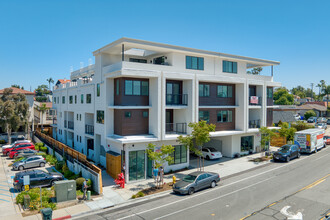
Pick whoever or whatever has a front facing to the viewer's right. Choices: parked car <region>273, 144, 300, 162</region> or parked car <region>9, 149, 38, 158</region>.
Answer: parked car <region>9, 149, 38, 158</region>

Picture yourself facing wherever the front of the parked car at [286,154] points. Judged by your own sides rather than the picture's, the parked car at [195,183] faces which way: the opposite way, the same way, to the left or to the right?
the same way

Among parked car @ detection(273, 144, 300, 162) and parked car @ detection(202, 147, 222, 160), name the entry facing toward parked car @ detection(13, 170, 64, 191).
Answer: parked car @ detection(273, 144, 300, 162)

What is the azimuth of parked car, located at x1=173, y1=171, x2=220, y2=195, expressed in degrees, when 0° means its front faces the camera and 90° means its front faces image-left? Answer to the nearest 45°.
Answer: approximately 45°

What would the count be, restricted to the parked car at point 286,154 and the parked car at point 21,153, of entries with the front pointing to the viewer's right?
1

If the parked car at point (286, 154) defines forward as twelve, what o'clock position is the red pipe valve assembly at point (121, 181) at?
The red pipe valve assembly is roughly at 12 o'clock from the parked car.

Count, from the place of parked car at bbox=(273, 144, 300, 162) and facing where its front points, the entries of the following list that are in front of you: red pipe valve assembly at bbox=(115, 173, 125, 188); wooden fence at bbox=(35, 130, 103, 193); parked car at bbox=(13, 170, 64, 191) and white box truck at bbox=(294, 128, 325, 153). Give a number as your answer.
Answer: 3

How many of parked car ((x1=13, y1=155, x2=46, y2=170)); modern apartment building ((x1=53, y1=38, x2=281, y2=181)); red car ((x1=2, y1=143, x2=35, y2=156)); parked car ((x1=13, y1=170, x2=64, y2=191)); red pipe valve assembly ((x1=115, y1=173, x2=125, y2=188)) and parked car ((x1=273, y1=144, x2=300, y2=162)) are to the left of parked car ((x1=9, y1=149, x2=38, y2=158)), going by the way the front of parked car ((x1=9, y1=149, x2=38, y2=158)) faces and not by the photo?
1

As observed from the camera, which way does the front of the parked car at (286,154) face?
facing the viewer and to the left of the viewer
